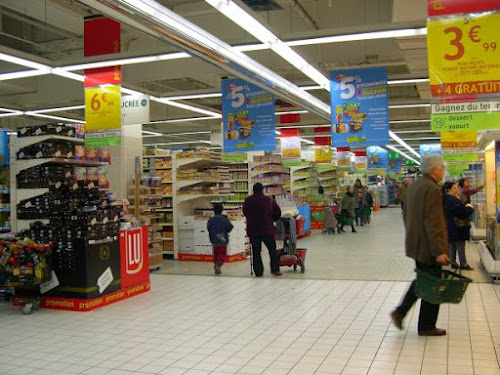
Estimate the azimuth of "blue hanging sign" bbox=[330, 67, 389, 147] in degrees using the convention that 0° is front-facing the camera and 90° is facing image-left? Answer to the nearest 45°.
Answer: approximately 0°

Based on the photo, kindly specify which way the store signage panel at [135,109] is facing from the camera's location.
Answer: facing the viewer

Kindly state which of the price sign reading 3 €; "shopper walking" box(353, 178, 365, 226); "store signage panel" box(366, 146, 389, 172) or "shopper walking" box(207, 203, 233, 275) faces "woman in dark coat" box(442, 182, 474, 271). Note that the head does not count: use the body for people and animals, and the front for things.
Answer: the store signage panel

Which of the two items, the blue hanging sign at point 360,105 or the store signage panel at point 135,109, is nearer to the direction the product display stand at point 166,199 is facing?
the store signage panel

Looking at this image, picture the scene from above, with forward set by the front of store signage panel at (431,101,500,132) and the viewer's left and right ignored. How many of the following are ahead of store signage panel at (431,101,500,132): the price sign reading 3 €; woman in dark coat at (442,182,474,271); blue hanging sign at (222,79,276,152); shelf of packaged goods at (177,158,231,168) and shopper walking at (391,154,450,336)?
2

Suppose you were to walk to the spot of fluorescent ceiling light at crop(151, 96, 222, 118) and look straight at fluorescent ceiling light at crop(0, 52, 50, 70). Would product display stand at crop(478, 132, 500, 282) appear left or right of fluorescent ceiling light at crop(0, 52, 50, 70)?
left

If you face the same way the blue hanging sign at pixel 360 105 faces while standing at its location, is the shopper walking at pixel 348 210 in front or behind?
behind

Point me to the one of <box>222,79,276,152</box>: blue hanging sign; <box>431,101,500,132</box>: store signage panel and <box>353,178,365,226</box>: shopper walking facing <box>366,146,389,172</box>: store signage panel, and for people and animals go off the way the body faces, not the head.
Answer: the shopper walking

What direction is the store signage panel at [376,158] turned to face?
toward the camera

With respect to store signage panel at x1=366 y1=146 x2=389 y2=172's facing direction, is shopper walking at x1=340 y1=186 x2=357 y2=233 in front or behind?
in front

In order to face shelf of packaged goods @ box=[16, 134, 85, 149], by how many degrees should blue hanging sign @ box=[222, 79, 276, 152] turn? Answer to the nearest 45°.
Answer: approximately 45° to its right

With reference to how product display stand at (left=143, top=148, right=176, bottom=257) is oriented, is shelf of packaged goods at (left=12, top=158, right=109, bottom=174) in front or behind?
in front

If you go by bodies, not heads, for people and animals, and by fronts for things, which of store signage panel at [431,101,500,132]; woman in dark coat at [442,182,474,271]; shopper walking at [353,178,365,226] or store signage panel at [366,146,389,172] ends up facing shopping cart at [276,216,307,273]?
store signage panel at [366,146,389,172]

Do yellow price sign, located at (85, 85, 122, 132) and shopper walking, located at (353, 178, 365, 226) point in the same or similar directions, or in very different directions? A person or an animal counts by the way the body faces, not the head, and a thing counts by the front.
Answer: very different directions

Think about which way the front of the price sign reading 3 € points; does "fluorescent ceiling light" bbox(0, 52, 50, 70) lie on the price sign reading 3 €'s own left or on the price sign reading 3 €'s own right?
on the price sign reading 3 €'s own right
